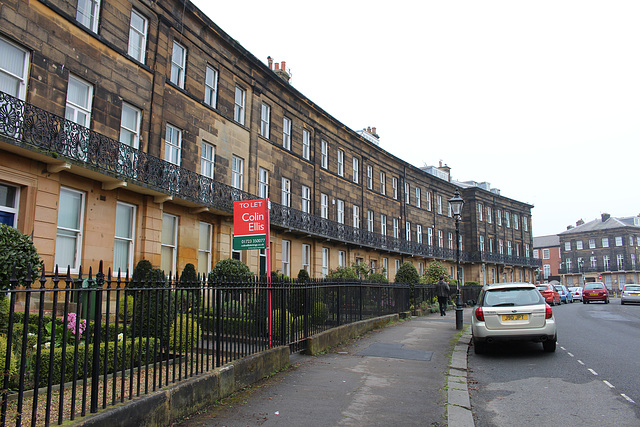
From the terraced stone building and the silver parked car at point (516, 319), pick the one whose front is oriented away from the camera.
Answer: the silver parked car

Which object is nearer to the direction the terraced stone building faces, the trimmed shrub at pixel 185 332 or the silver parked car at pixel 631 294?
the trimmed shrub

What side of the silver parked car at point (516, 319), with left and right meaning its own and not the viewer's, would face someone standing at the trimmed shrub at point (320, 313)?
left

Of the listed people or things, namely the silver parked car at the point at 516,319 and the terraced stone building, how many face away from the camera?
1

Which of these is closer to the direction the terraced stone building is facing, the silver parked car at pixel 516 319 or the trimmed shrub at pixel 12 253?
the silver parked car

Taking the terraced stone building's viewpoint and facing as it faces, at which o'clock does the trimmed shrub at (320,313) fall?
The trimmed shrub is roughly at 12 o'clock from the terraced stone building.

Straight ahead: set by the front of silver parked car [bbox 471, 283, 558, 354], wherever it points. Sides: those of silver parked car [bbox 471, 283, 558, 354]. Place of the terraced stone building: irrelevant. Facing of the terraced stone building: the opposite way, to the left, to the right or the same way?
to the right

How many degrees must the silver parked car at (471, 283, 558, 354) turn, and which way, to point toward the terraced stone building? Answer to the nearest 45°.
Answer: approximately 90° to its left

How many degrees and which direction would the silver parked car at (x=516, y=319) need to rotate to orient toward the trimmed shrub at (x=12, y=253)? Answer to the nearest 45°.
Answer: approximately 135° to its left

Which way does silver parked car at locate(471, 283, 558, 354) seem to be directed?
away from the camera

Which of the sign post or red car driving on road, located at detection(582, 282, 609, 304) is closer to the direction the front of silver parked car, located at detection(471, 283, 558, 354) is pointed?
the red car driving on road

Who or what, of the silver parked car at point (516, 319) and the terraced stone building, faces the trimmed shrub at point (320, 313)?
the terraced stone building
